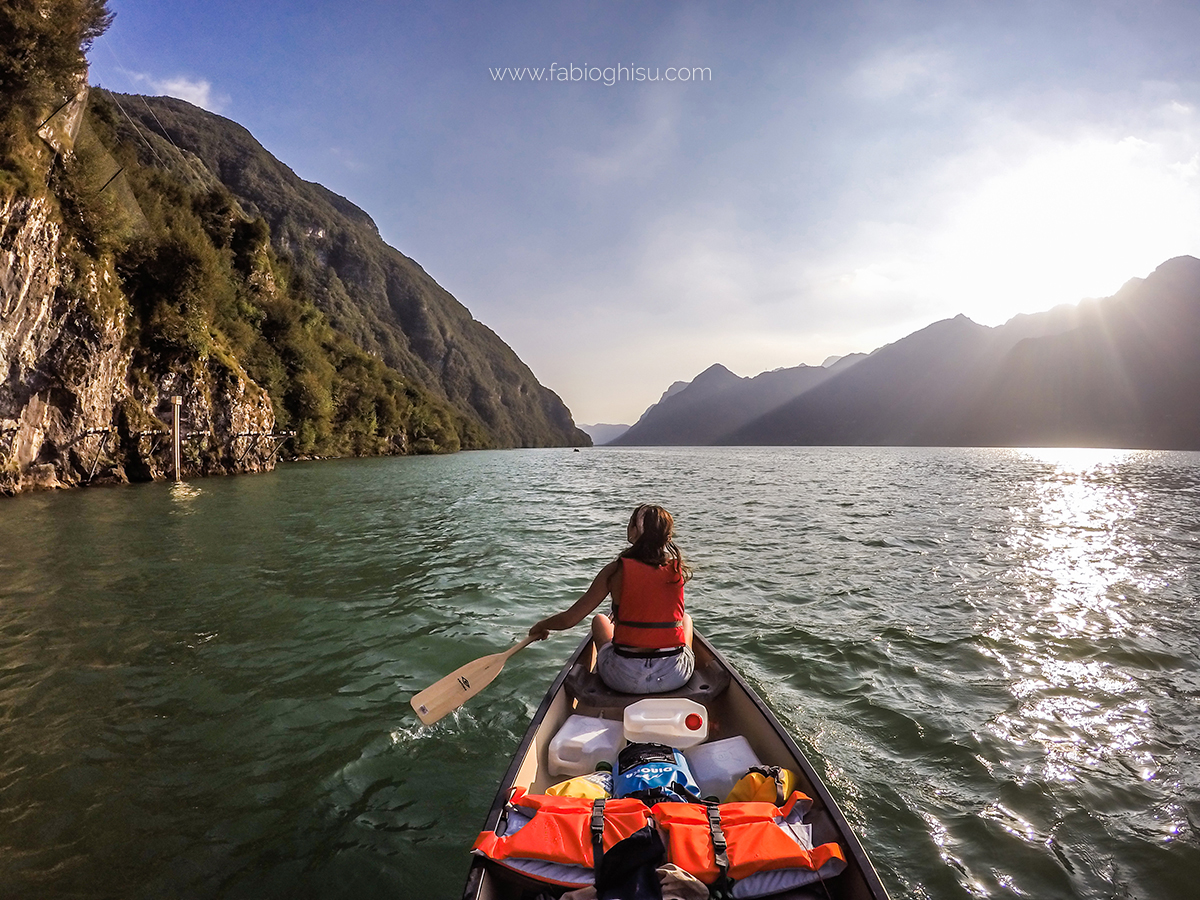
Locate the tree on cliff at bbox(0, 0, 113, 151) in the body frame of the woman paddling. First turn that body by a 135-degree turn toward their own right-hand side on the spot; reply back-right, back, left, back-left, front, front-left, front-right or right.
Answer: back

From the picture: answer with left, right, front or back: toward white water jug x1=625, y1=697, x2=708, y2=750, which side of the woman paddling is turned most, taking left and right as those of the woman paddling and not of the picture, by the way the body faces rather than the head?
back

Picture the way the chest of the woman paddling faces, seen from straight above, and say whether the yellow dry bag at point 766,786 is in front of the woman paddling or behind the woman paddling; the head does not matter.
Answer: behind

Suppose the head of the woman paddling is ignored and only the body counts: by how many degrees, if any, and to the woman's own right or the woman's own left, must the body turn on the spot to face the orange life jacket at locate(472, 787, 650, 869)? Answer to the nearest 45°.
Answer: approximately 180°

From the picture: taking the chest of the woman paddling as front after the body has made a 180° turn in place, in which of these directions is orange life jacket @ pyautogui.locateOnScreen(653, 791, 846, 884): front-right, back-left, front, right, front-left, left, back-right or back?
front

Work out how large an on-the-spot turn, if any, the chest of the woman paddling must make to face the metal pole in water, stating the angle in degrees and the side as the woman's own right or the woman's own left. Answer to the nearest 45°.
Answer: approximately 45° to the woman's own left

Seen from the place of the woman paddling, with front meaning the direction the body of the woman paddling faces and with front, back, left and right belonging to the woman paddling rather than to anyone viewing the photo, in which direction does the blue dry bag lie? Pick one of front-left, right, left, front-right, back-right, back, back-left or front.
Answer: back

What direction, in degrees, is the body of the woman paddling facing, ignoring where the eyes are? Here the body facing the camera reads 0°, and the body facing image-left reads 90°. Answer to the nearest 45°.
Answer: approximately 180°
